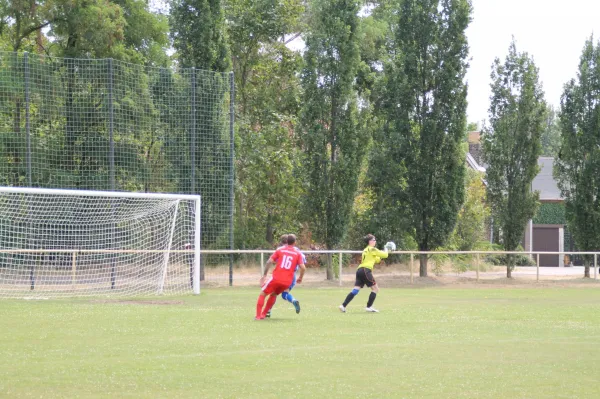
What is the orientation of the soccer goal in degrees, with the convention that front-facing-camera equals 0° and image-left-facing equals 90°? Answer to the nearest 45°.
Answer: approximately 315°

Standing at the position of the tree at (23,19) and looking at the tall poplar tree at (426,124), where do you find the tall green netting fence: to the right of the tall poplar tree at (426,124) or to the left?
right

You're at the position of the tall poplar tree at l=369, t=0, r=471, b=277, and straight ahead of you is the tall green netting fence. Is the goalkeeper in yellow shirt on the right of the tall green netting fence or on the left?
left

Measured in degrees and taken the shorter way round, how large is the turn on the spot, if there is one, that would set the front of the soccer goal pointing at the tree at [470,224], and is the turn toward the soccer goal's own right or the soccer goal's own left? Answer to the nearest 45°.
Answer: approximately 90° to the soccer goal's own left

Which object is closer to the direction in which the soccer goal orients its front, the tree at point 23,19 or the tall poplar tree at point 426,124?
the tall poplar tree

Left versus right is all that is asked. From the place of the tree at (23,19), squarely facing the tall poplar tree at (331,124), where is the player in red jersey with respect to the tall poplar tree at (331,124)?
right

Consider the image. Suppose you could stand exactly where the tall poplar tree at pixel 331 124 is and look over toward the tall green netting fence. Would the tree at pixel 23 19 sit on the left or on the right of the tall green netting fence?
right

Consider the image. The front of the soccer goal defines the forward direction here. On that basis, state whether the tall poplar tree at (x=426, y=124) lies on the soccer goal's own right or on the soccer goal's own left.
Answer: on the soccer goal's own left

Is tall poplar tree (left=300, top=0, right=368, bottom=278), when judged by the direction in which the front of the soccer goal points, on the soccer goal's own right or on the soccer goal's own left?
on the soccer goal's own left
